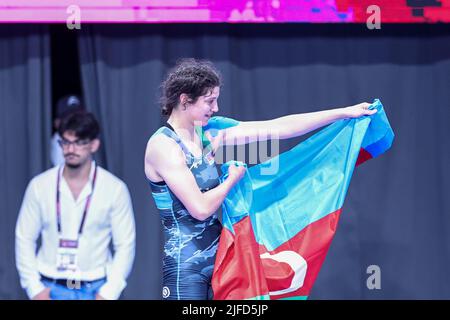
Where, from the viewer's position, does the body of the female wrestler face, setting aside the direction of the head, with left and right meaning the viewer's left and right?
facing to the right of the viewer

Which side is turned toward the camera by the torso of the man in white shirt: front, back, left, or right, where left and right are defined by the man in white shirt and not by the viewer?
front

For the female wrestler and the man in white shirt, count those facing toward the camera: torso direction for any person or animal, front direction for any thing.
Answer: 1

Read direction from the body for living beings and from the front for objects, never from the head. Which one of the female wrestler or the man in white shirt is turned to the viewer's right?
the female wrestler

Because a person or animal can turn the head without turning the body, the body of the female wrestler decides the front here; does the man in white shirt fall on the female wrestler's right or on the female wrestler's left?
on the female wrestler's left

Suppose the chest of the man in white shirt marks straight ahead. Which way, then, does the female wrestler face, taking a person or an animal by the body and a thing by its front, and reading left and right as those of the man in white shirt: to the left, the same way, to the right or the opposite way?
to the left

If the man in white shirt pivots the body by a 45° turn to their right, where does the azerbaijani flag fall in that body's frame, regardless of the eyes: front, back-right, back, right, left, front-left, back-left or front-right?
left
